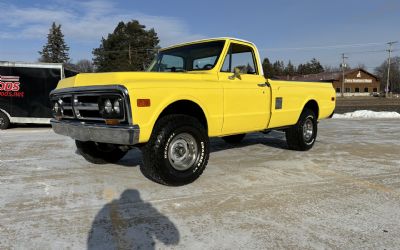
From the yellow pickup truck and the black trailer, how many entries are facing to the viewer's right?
1

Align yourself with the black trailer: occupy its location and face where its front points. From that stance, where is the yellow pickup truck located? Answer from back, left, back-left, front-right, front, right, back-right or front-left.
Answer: right

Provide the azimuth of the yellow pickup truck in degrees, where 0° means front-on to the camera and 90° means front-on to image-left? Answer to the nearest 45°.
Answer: approximately 45°

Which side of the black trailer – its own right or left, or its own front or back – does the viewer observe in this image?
right

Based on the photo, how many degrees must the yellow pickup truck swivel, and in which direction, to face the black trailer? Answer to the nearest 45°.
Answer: approximately 90° to its right
